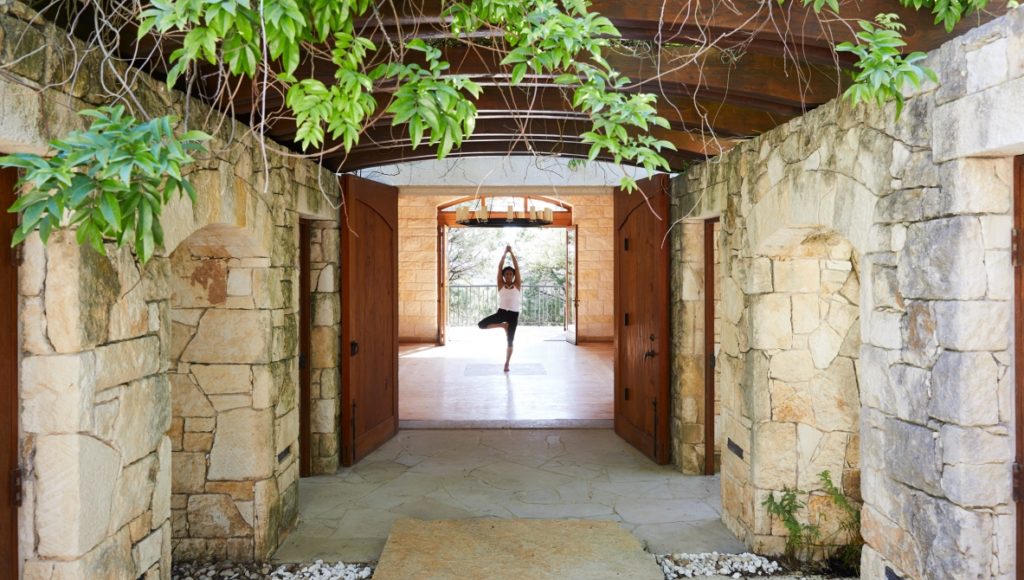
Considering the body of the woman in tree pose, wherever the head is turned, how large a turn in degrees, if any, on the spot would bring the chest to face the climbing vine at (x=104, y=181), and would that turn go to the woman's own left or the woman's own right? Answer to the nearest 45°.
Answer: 0° — they already face it

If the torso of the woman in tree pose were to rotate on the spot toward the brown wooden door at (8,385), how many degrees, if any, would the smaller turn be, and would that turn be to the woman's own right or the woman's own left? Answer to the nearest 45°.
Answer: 0° — they already face it

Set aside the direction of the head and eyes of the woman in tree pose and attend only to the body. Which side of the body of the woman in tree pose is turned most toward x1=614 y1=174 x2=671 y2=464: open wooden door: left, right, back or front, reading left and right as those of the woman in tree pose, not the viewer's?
front

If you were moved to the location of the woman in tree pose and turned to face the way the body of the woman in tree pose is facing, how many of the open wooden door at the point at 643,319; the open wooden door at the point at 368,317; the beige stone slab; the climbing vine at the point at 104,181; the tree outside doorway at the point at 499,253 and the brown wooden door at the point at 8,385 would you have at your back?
1

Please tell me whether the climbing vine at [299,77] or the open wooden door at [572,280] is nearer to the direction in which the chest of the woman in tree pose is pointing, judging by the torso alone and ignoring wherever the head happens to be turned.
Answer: the climbing vine

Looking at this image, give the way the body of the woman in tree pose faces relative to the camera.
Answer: toward the camera

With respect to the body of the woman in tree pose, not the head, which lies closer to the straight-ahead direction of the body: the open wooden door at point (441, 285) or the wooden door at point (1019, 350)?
the wooden door

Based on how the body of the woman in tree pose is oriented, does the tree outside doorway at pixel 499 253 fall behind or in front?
behind

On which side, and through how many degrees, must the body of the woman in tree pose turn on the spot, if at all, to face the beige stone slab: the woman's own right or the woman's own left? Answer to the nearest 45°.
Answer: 0° — they already face it

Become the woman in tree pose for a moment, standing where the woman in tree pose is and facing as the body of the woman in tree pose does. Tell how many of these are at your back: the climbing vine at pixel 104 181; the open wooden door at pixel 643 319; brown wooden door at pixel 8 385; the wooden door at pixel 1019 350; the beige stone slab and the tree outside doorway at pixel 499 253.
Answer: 1

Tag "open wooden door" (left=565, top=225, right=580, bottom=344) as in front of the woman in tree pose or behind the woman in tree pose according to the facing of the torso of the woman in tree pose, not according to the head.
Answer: behind

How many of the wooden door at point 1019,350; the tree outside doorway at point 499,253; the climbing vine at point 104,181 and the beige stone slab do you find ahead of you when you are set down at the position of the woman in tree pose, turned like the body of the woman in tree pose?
3
